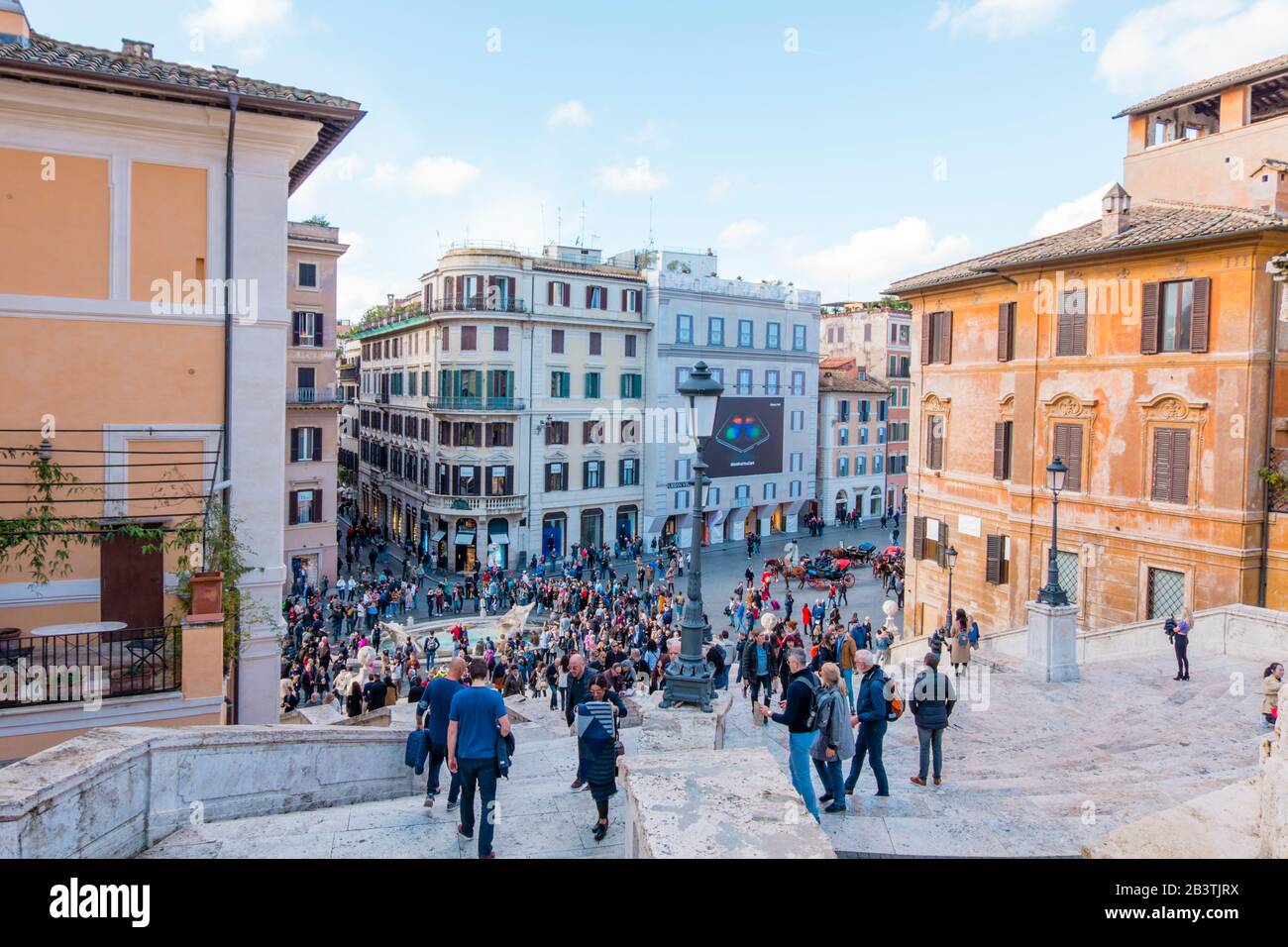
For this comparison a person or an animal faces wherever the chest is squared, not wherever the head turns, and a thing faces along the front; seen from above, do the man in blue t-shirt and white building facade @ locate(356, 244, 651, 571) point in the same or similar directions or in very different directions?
very different directions

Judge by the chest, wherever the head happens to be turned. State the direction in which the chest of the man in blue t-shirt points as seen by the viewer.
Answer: away from the camera

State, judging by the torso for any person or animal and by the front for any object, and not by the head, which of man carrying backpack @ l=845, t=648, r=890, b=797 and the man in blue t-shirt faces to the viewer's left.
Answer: the man carrying backpack

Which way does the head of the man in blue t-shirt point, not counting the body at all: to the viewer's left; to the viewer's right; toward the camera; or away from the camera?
away from the camera

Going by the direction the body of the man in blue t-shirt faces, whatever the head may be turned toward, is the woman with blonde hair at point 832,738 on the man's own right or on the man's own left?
on the man's own right

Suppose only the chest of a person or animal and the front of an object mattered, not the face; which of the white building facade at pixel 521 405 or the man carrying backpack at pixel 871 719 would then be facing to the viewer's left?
the man carrying backpack

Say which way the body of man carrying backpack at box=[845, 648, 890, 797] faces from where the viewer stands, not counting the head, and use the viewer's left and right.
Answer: facing to the left of the viewer

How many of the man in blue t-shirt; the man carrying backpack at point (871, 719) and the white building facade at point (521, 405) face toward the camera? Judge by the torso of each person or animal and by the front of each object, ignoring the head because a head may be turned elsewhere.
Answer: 1

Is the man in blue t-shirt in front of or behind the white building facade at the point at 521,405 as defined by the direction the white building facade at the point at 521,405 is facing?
in front

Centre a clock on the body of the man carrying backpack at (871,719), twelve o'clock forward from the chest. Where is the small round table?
The small round table is roughly at 12 o'clock from the man carrying backpack.

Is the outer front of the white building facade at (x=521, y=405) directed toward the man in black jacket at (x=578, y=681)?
yes

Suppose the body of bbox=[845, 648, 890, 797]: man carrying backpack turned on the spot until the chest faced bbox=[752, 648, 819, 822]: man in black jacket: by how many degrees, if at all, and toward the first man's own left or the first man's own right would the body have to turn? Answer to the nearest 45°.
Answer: approximately 45° to the first man's own left

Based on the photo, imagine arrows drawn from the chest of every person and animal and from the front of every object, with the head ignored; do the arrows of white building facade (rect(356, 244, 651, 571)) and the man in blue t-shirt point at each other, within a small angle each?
yes

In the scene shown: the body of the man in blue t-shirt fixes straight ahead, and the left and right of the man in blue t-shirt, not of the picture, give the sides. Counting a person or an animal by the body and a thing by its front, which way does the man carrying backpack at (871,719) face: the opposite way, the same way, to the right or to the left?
to the left

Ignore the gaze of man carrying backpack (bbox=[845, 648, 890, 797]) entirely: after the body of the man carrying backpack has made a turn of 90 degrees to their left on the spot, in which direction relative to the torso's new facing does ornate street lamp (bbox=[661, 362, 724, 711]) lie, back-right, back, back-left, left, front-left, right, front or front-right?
back-right

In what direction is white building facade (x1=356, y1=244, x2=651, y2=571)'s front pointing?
toward the camera
